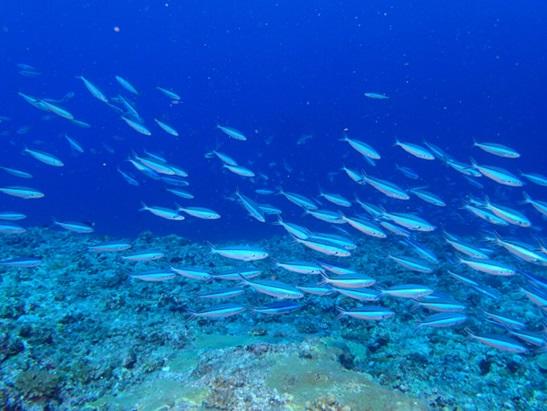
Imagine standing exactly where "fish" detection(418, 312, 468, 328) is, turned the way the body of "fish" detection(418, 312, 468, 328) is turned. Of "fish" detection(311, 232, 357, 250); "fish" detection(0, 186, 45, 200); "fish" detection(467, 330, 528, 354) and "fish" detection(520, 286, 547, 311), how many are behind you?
2
